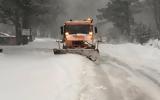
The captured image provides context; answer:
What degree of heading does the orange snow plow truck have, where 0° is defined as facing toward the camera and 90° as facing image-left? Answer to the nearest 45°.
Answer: approximately 0°
